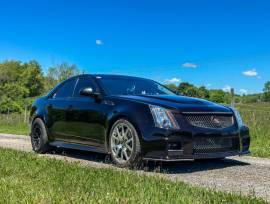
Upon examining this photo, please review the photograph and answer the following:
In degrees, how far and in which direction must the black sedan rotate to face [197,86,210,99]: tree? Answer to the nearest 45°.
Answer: approximately 135° to its left

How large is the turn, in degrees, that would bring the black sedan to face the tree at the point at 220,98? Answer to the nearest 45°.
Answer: approximately 135° to its left

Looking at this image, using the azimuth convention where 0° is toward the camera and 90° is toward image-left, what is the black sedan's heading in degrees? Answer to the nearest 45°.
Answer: approximately 315°
